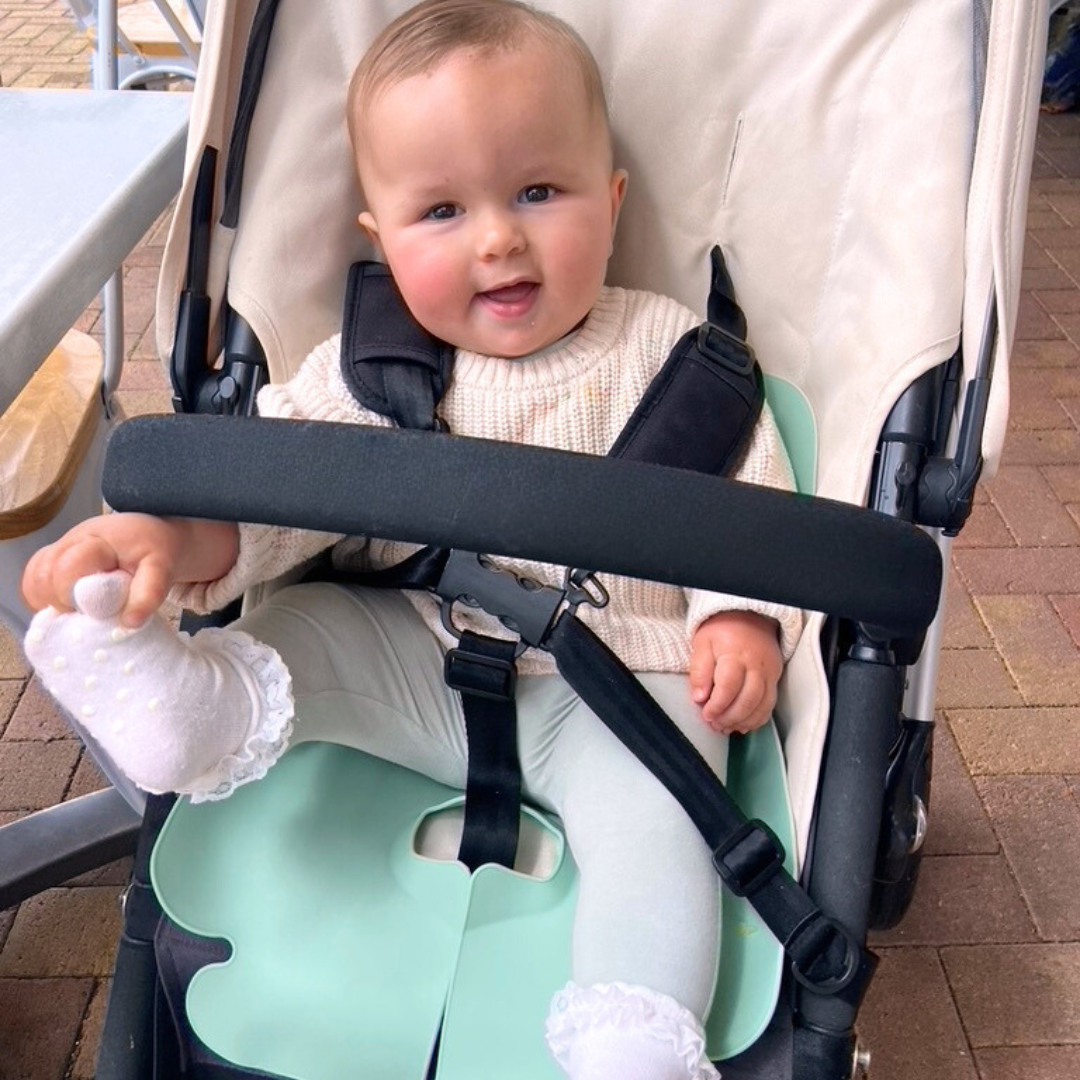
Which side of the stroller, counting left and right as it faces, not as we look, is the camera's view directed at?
front

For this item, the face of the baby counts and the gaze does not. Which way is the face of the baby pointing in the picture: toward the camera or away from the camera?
toward the camera

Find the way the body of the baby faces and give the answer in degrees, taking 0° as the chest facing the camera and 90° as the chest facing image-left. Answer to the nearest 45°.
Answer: approximately 0°
